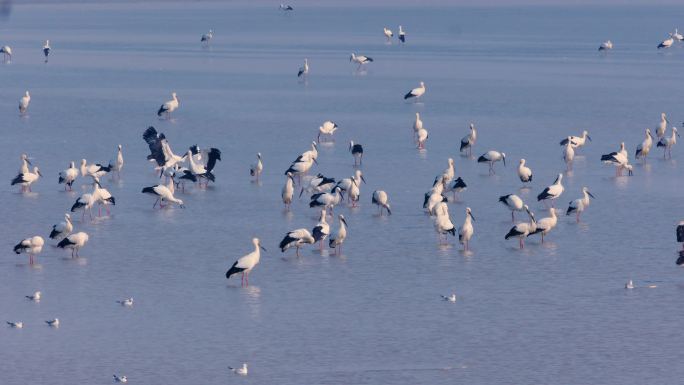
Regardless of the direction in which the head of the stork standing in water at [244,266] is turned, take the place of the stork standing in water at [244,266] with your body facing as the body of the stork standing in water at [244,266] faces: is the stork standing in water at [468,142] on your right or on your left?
on your left

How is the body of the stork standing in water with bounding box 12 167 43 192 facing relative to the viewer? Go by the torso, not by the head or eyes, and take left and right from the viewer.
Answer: facing to the right of the viewer

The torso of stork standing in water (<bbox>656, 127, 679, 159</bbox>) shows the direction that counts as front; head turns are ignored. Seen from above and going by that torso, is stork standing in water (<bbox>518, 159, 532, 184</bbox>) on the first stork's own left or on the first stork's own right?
on the first stork's own right

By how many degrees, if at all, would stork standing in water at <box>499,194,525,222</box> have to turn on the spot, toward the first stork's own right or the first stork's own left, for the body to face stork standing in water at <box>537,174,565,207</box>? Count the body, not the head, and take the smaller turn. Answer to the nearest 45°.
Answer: approximately 45° to the first stork's own left

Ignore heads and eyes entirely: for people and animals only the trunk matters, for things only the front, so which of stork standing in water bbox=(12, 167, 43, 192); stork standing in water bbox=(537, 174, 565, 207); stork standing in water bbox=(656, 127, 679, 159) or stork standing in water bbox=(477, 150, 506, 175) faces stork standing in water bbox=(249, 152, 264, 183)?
stork standing in water bbox=(12, 167, 43, 192)

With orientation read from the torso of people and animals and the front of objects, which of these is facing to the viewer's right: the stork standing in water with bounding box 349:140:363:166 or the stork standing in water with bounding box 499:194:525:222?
the stork standing in water with bounding box 499:194:525:222

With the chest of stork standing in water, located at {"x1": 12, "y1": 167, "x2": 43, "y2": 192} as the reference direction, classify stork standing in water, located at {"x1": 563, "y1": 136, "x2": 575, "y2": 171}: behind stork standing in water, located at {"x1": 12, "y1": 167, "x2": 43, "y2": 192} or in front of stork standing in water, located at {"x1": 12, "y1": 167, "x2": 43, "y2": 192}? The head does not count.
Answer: in front

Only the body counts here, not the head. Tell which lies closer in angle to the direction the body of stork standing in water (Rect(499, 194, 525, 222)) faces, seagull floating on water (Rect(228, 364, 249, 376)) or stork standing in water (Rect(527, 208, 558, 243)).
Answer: the stork standing in water

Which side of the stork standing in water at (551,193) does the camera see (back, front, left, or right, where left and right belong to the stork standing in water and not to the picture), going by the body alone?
right
